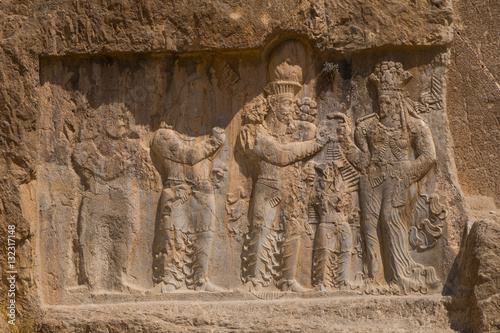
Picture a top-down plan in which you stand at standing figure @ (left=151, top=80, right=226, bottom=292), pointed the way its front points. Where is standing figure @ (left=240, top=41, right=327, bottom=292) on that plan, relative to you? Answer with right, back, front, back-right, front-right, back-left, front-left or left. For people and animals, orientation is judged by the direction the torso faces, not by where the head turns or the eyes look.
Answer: left

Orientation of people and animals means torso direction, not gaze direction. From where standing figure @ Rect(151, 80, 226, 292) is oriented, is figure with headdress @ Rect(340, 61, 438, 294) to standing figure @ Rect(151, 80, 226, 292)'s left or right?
on its left

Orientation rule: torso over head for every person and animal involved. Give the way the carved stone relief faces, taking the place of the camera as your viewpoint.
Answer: facing the viewer

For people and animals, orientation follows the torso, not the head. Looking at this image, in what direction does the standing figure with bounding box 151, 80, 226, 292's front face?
toward the camera
